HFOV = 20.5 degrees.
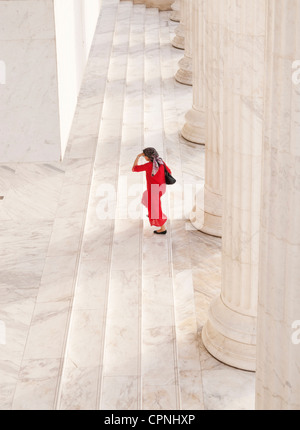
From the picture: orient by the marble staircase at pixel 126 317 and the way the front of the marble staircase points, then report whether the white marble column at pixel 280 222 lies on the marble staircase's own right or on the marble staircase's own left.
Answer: on the marble staircase's own left

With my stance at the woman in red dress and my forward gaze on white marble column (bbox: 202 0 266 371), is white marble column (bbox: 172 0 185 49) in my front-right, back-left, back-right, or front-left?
back-left
